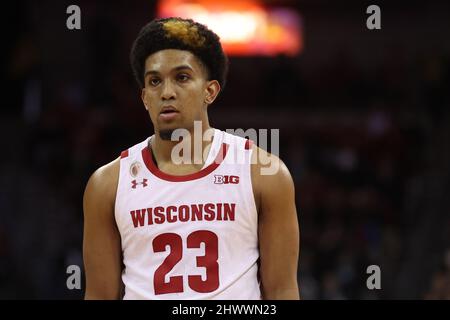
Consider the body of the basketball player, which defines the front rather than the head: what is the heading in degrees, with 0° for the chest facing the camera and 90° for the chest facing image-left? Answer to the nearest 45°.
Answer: approximately 0°
